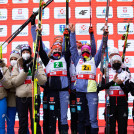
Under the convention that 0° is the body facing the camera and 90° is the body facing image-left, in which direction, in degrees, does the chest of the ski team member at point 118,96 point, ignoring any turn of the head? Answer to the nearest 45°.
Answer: approximately 0°

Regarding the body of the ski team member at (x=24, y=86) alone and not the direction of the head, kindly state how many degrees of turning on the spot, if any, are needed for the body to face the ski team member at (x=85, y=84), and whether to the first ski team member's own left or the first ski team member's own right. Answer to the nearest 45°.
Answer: approximately 90° to the first ski team member's own left

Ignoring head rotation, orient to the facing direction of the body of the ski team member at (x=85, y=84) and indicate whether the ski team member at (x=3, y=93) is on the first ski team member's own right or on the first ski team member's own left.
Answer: on the first ski team member's own right

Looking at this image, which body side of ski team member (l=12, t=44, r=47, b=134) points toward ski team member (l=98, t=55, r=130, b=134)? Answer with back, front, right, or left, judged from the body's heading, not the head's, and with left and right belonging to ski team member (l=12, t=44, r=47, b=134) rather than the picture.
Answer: left

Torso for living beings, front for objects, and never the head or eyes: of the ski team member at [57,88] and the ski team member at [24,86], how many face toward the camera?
2

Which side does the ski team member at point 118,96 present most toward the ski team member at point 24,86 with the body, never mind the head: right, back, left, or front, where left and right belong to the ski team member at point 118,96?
right
